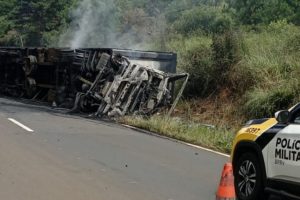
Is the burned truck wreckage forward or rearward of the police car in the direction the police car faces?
forward

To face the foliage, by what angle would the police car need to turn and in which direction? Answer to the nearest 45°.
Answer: approximately 45° to its right

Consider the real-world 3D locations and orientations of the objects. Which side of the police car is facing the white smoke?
front

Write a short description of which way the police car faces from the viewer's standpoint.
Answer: facing away from the viewer and to the left of the viewer

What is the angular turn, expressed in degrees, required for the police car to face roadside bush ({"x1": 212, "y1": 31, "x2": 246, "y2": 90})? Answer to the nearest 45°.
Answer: approximately 45° to its right

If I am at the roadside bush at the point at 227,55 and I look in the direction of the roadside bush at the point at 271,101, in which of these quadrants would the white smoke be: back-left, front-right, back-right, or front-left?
back-right

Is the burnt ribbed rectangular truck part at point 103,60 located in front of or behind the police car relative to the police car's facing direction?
in front

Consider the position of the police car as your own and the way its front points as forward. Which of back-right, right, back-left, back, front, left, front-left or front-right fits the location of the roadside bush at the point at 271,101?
front-right
